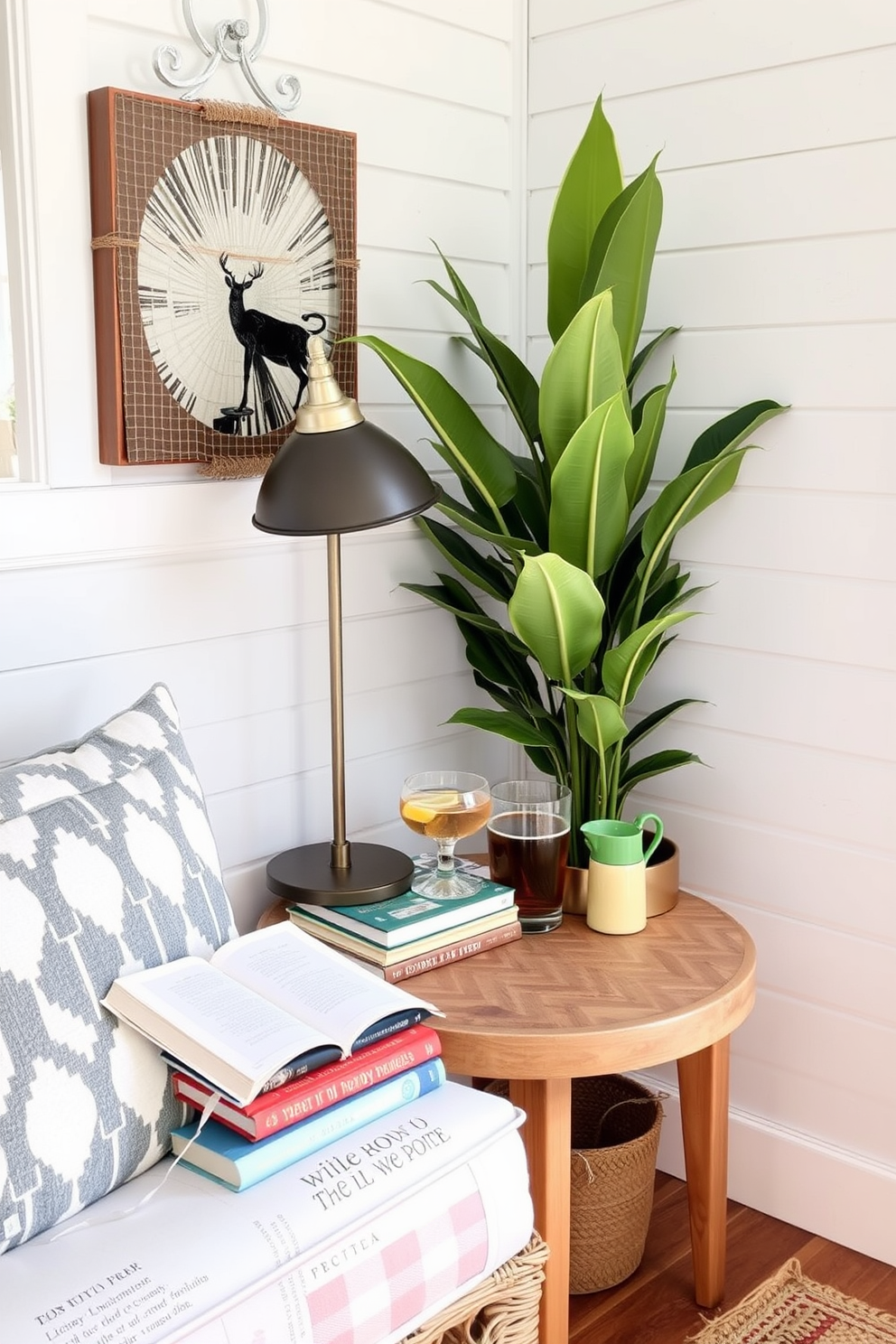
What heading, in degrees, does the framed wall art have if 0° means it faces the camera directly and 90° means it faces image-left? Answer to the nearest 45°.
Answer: approximately 315°

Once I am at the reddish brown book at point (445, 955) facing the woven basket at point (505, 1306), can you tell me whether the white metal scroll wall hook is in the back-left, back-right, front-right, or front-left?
back-right
